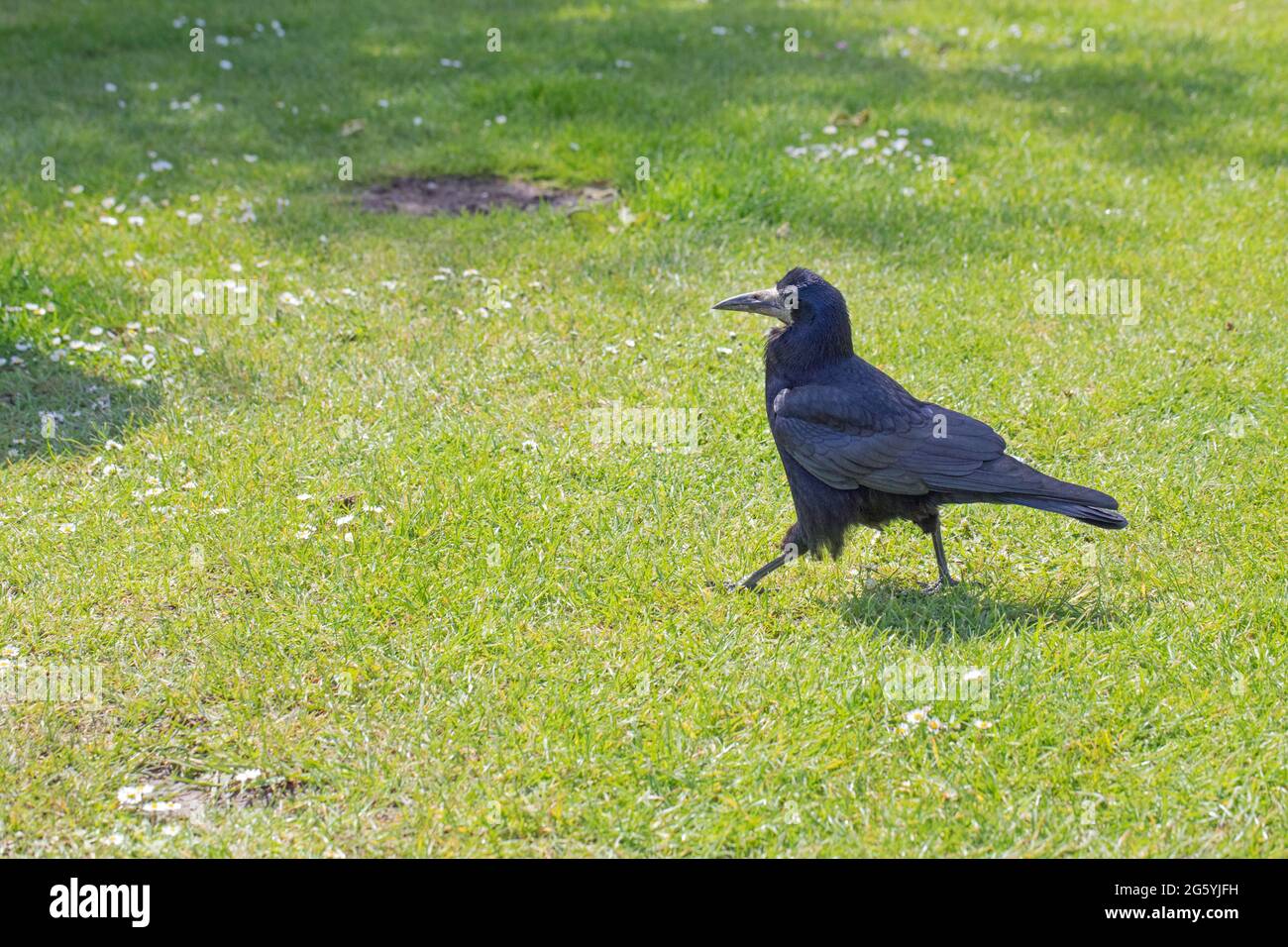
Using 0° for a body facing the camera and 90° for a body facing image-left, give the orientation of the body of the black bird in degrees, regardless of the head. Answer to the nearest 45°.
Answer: approximately 90°
